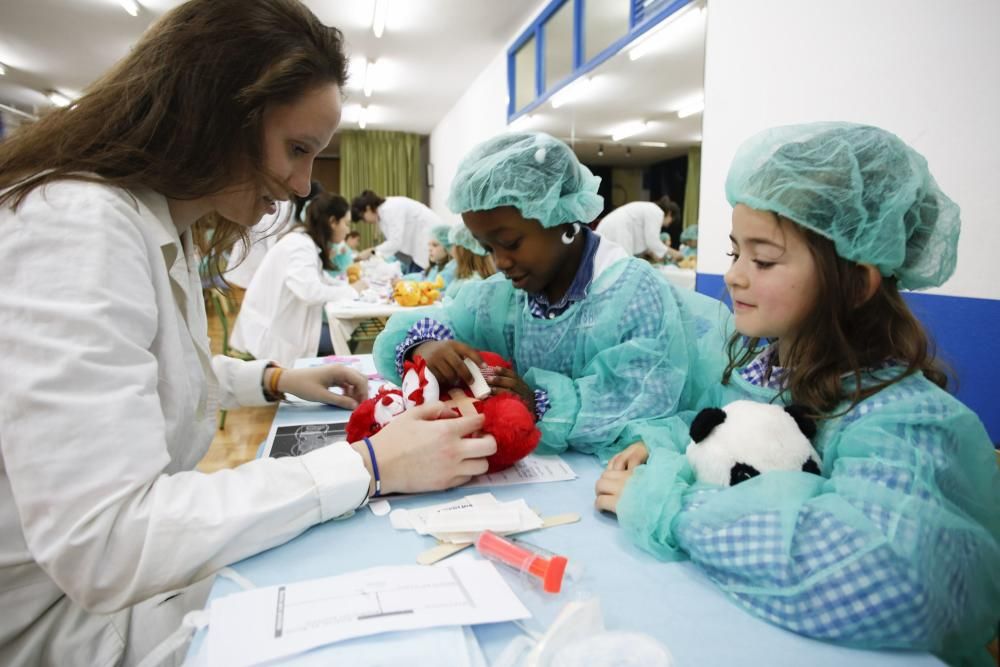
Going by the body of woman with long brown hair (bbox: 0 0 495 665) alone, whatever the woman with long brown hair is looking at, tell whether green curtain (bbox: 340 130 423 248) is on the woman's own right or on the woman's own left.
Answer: on the woman's own left

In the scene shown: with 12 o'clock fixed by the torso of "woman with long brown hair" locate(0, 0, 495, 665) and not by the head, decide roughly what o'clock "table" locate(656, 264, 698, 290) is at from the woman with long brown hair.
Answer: The table is roughly at 11 o'clock from the woman with long brown hair.

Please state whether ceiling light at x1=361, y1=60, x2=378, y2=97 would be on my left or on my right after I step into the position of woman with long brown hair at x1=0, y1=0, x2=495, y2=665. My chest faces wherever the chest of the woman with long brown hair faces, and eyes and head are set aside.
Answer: on my left

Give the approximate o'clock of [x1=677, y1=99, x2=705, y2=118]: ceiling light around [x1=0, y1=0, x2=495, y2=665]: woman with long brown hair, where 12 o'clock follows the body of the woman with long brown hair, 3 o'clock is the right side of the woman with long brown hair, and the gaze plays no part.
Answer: The ceiling light is roughly at 11 o'clock from the woman with long brown hair.

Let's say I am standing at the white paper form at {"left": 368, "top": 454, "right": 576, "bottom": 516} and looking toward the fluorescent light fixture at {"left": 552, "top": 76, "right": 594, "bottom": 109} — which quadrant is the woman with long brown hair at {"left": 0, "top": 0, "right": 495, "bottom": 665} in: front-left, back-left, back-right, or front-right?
back-left

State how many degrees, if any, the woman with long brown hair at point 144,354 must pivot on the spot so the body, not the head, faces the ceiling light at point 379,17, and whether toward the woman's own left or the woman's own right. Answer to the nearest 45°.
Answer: approximately 90° to the woman's own left

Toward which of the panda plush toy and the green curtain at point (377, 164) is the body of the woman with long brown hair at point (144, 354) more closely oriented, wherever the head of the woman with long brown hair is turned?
the panda plush toy

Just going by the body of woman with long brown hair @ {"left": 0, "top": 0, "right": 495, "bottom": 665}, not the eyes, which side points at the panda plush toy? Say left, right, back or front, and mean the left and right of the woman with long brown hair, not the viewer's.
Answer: front

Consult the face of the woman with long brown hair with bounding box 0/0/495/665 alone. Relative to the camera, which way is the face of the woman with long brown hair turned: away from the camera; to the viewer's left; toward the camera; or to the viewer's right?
to the viewer's right

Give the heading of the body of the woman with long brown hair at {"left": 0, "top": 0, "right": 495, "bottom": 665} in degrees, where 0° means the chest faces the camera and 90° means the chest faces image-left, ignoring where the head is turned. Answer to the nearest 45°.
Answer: approximately 270°
